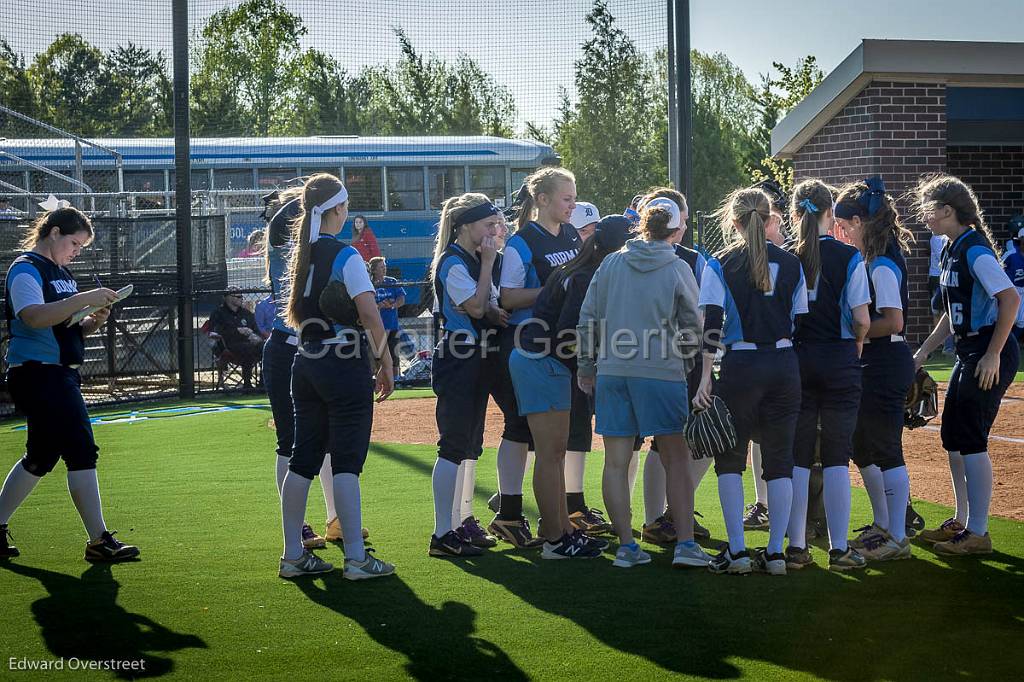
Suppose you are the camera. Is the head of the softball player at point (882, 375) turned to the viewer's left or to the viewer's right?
to the viewer's left

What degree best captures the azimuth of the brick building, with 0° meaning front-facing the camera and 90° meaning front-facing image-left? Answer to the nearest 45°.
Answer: approximately 0°

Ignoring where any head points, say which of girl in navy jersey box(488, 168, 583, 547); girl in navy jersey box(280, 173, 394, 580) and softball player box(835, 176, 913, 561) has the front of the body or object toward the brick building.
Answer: girl in navy jersey box(280, 173, 394, 580)

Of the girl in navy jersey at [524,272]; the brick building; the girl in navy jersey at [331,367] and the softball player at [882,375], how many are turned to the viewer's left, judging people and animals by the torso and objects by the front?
1

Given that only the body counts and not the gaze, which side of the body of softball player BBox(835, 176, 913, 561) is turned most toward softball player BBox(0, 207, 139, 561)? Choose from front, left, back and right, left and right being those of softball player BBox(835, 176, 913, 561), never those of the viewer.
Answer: front

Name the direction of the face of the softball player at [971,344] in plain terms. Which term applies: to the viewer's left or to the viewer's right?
to the viewer's left

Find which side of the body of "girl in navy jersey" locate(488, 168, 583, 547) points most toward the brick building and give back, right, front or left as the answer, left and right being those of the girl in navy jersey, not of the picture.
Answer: left

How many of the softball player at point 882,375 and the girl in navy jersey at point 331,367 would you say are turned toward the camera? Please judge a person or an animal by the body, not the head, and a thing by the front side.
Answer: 0

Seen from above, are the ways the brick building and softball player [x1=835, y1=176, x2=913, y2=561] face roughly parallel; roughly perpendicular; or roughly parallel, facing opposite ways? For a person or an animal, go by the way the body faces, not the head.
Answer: roughly perpendicular

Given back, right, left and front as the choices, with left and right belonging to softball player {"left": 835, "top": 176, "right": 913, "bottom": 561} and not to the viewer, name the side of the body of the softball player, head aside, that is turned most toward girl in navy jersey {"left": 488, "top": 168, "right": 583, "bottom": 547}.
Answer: front

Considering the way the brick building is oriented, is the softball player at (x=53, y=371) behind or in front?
in front

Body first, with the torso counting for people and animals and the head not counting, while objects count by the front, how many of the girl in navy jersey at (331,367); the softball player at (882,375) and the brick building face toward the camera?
1

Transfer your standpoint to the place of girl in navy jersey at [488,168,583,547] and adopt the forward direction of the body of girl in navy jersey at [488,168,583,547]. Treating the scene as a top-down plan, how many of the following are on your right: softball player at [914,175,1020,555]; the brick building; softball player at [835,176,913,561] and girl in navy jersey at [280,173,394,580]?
1

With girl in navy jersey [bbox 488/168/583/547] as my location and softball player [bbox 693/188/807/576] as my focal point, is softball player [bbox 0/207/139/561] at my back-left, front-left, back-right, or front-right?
back-right

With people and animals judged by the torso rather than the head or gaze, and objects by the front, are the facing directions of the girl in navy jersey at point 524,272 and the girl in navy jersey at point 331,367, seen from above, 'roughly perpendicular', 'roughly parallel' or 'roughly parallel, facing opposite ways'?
roughly perpendicular

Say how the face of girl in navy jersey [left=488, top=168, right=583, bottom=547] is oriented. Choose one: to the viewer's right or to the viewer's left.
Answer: to the viewer's right

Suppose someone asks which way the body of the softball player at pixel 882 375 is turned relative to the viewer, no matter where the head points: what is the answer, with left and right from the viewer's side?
facing to the left of the viewer

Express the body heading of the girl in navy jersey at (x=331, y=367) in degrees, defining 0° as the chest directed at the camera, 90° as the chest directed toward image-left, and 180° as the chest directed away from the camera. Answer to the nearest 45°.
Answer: approximately 225°
